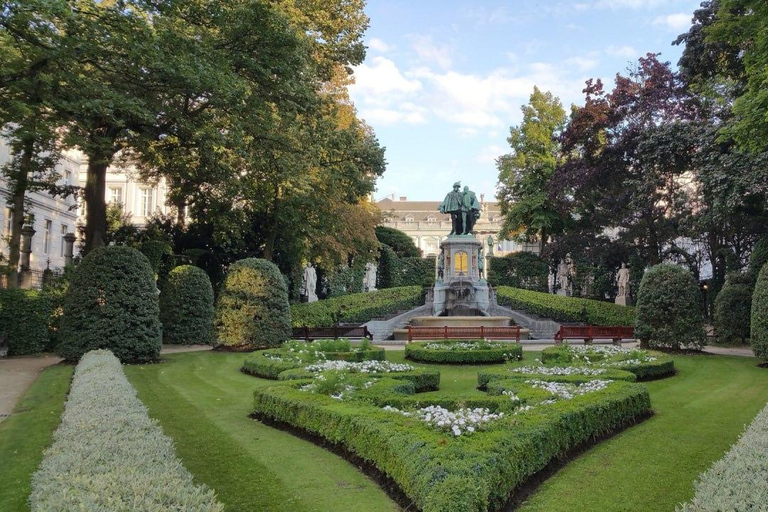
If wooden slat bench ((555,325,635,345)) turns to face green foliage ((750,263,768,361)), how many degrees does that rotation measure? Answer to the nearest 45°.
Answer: approximately 45° to its left

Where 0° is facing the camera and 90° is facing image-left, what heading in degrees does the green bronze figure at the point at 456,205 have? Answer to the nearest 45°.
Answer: approximately 45°

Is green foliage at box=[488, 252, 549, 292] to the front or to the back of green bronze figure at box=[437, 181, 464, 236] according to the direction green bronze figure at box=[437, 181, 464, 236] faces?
to the back

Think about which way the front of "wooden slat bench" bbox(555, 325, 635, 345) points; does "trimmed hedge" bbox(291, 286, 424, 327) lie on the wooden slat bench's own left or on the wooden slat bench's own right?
on the wooden slat bench's own right

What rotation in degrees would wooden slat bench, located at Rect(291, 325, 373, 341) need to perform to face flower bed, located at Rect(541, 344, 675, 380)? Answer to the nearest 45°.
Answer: approximately 45° to its left

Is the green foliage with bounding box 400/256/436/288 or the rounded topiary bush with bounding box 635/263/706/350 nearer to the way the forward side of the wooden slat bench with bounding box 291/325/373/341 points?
the rounded topiary bush

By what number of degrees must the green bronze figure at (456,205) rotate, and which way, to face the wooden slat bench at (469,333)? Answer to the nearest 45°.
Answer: approximately 45° to its left

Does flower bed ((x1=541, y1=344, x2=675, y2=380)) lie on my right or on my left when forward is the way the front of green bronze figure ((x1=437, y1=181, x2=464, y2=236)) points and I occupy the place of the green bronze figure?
on my left
